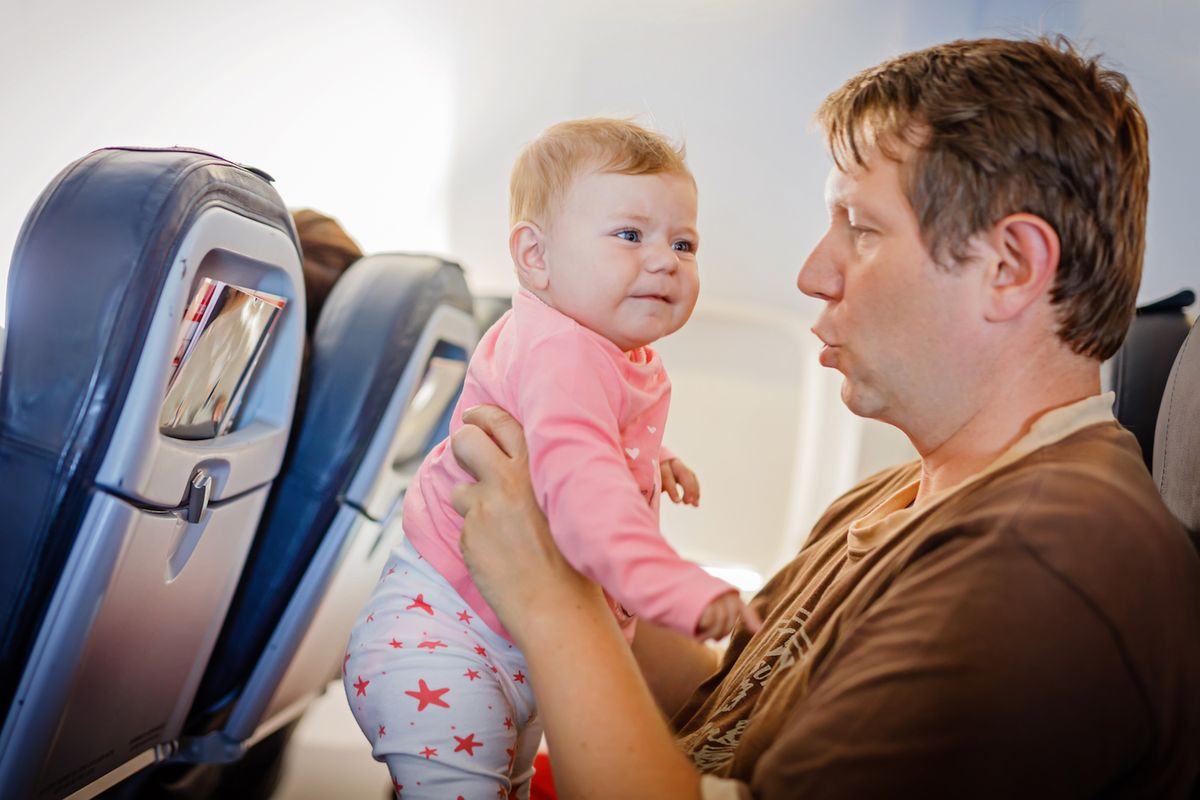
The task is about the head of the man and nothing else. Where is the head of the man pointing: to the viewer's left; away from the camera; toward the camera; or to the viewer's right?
to the viewer's left

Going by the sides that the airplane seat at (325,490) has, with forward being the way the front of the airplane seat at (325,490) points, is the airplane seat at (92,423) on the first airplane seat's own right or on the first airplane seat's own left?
on the first airplane seat's own left

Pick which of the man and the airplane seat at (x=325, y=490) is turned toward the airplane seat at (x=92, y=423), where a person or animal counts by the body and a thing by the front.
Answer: the man

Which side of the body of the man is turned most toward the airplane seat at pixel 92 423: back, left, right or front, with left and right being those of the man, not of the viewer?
front

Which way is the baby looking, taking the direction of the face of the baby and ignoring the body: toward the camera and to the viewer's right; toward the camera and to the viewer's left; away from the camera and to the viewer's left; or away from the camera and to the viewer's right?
toward the camera and to the viewer's right

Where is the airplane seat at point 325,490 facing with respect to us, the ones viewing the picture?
facing away from the viewer and to the left of the viewer

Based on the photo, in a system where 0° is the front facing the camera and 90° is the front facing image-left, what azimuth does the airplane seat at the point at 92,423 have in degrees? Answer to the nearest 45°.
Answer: approximately 135°

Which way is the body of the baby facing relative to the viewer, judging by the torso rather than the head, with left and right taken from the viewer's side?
facing the viewer and to the right of the viewer

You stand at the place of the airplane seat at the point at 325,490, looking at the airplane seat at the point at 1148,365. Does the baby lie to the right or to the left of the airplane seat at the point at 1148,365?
right

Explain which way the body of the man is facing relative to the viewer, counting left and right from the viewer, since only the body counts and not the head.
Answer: facing to the left of the viewer

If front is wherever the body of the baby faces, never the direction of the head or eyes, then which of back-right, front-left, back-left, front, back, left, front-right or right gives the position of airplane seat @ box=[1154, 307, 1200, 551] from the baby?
front-left

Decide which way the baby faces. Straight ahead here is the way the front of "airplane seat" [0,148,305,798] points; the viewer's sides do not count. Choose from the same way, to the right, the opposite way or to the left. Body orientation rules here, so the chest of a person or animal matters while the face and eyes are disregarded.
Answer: the opposite way
